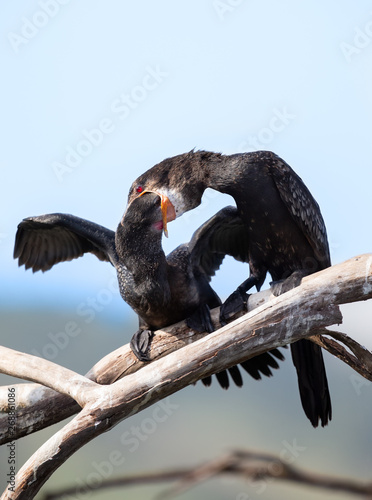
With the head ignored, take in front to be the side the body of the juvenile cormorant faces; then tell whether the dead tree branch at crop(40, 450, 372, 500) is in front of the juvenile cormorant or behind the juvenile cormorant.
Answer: behind

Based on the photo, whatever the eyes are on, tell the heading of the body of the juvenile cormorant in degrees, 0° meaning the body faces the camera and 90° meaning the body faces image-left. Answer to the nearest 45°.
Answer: approximately 45°
